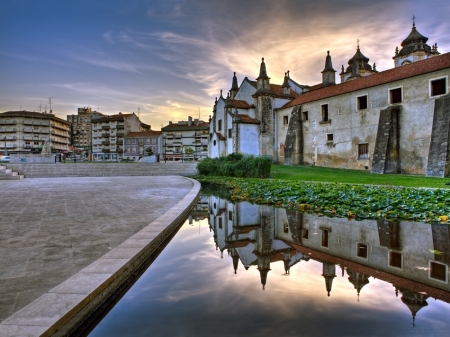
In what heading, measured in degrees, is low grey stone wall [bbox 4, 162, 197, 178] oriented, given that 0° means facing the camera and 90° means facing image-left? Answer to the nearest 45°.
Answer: approximately 0°

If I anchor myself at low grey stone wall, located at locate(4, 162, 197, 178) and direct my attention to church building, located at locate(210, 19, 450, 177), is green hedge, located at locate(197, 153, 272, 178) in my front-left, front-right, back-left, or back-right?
front-right

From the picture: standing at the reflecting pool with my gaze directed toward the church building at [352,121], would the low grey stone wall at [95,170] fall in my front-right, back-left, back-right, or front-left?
front-left

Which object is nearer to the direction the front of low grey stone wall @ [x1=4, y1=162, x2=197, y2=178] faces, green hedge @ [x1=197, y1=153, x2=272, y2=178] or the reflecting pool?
the reflecting pool

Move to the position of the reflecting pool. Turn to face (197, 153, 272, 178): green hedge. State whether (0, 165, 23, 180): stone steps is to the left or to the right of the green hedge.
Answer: left

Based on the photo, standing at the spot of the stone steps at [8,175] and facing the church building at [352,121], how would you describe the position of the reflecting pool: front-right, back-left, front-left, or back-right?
front-right

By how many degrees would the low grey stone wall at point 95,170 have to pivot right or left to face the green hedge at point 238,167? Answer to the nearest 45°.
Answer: approximately 45° to its left

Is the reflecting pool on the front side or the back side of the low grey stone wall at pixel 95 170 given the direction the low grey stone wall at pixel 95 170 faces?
on the front side

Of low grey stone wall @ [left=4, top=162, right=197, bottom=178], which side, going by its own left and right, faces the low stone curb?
front

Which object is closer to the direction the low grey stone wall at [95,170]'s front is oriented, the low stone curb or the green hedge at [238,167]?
the low stone curb
